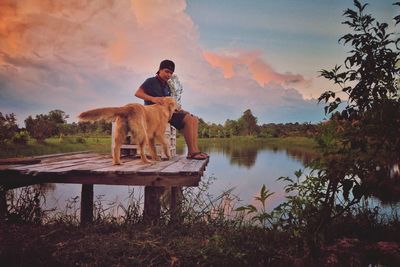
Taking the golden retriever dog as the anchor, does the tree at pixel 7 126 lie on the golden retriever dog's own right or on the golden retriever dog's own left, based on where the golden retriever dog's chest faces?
on the golden retriever dog's own left

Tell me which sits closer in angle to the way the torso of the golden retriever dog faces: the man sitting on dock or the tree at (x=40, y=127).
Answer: the man sitting on dock

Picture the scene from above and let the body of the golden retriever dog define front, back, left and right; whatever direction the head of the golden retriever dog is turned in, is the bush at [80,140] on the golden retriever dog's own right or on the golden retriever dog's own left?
on the golden retriever dog's own left

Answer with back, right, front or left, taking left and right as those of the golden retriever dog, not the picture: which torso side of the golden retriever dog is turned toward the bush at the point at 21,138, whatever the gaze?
left

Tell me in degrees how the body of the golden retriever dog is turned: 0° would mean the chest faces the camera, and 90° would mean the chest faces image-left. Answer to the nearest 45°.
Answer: approximately 225°

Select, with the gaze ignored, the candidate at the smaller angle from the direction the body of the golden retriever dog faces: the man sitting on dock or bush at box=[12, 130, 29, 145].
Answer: the man sitting on dock

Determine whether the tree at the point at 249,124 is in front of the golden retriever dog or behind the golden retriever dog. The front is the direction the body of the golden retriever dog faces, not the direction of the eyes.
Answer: in front
